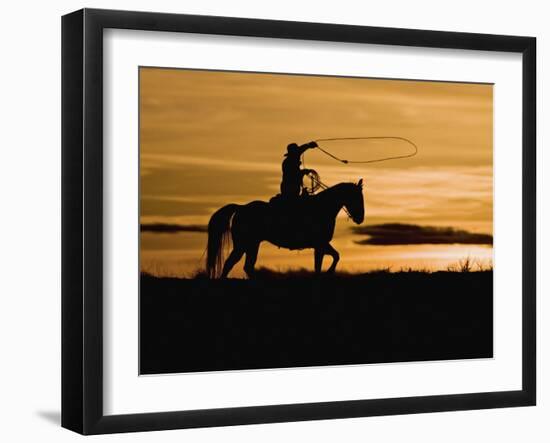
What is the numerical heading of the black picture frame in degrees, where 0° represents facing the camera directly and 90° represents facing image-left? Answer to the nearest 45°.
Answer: approximately 315°
